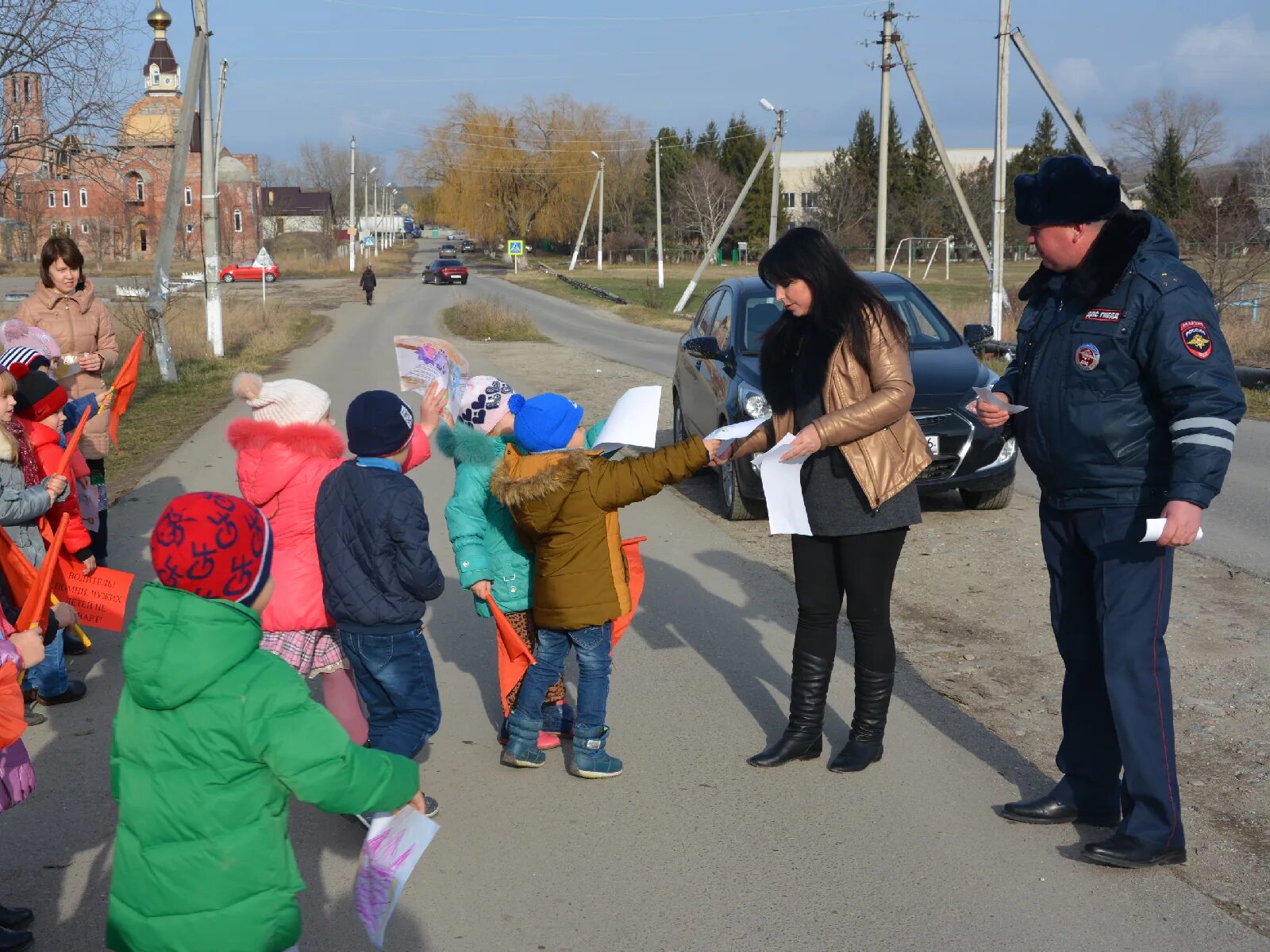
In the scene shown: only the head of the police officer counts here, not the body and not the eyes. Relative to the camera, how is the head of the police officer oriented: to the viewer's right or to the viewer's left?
to the viewer's left

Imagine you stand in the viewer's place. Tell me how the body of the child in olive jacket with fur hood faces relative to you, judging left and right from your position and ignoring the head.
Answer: facing away from the viewer and to the right of the viewer

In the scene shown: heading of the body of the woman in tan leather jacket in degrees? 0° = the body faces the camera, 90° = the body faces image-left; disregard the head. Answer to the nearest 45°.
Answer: approximately 45°

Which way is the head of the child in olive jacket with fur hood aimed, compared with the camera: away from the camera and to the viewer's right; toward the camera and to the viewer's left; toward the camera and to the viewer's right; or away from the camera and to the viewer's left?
away from the camera and to the viewer's right

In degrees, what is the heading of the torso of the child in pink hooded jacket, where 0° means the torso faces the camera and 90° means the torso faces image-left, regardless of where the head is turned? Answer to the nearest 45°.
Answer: approximately 225°

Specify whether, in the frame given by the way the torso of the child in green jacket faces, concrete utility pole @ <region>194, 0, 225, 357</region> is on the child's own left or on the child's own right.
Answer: on the child's own left

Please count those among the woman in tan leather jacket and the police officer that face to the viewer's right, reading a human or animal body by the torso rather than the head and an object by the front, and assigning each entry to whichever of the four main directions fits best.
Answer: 0

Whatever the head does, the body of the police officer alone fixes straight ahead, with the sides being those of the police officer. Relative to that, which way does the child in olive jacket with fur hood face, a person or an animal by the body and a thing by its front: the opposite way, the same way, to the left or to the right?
the opposite way

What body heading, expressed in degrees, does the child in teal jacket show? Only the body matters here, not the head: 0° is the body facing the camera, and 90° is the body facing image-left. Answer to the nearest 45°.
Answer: approximately 270°

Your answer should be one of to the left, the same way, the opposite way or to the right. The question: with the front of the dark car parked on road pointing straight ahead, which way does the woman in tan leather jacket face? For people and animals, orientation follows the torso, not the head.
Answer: to the right

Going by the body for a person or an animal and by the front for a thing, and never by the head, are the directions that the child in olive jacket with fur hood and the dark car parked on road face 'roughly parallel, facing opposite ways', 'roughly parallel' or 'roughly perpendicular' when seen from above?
roughly perpendicular
